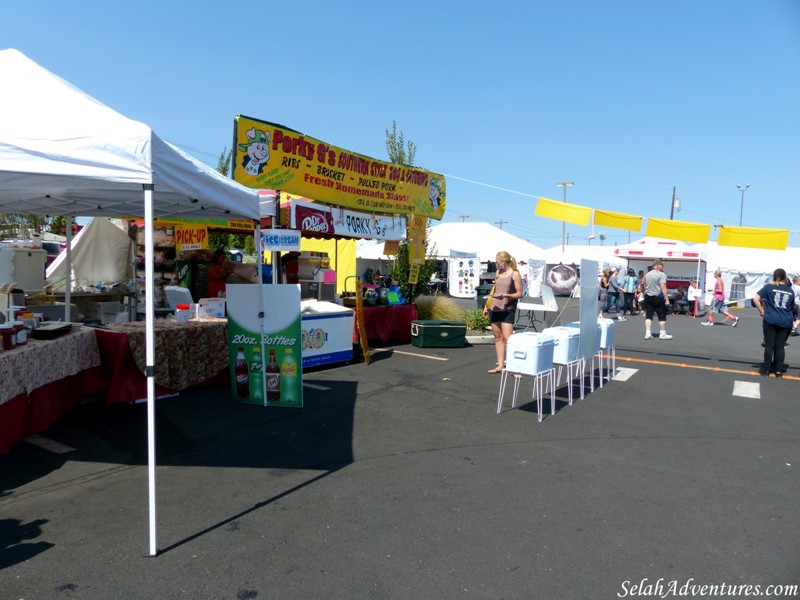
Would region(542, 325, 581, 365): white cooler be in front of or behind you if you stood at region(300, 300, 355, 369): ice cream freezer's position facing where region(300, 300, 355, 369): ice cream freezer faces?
in front

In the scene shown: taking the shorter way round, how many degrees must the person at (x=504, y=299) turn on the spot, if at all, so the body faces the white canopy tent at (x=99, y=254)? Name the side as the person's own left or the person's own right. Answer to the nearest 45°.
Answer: approximately 45° to the person's own right

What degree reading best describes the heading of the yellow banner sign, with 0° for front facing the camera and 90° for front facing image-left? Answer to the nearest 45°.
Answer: approximately 0°

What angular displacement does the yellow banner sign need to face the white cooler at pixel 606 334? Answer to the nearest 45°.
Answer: approximately 45° to its left

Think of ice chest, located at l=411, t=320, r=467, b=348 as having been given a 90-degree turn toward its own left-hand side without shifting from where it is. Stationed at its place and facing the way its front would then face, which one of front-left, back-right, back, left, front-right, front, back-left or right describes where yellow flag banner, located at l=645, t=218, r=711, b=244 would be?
front
